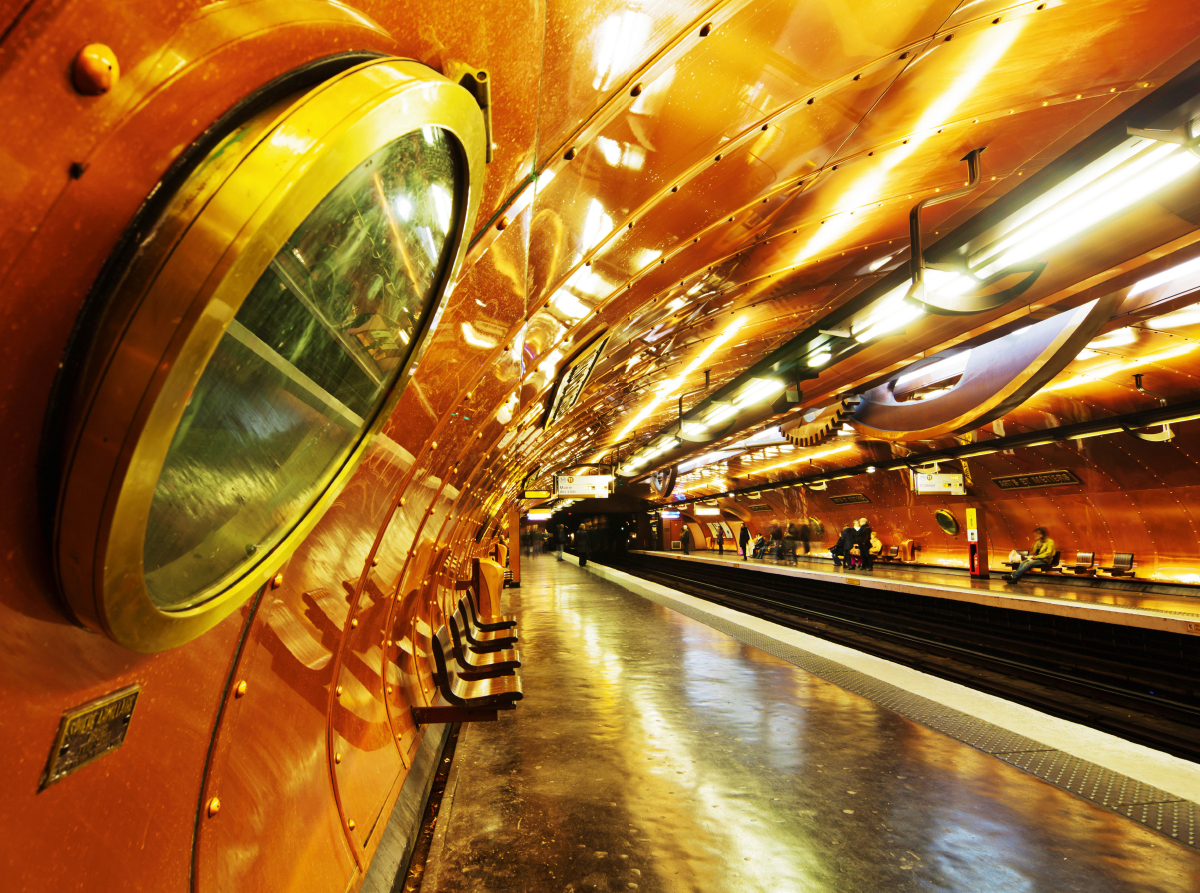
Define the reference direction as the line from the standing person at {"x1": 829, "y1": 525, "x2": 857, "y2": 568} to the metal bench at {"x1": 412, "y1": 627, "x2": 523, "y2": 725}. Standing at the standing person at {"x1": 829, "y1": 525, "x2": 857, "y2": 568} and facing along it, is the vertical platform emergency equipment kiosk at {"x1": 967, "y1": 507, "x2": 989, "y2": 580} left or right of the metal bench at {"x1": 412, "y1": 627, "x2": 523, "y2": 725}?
left

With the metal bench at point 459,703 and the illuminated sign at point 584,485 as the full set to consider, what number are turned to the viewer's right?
1

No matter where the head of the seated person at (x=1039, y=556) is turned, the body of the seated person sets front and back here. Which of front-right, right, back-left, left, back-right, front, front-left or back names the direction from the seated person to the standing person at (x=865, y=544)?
right

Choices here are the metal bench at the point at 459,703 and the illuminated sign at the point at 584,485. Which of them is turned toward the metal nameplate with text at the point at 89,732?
the illuminated sign

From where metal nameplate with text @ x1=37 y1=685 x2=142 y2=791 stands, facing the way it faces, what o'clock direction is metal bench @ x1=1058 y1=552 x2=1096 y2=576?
The metal bench is roughly at 10 o'clock from the metal nameplate with text.

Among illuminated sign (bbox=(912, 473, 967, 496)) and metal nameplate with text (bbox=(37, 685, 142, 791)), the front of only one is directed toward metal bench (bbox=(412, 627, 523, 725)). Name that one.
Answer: the illuminated sign

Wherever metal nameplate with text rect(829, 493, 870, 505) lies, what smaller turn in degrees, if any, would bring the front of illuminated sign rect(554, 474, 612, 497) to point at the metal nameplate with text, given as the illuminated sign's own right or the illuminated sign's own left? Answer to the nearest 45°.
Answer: approximately 135° to the illuminated sign's own left

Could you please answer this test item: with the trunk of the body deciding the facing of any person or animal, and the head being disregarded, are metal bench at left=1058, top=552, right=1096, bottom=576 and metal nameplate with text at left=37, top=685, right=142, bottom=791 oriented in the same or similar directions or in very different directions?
very different directions

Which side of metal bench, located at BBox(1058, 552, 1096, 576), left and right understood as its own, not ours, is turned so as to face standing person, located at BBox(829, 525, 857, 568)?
right

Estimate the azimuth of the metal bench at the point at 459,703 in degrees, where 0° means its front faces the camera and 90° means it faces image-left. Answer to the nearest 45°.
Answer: approximately 270°
